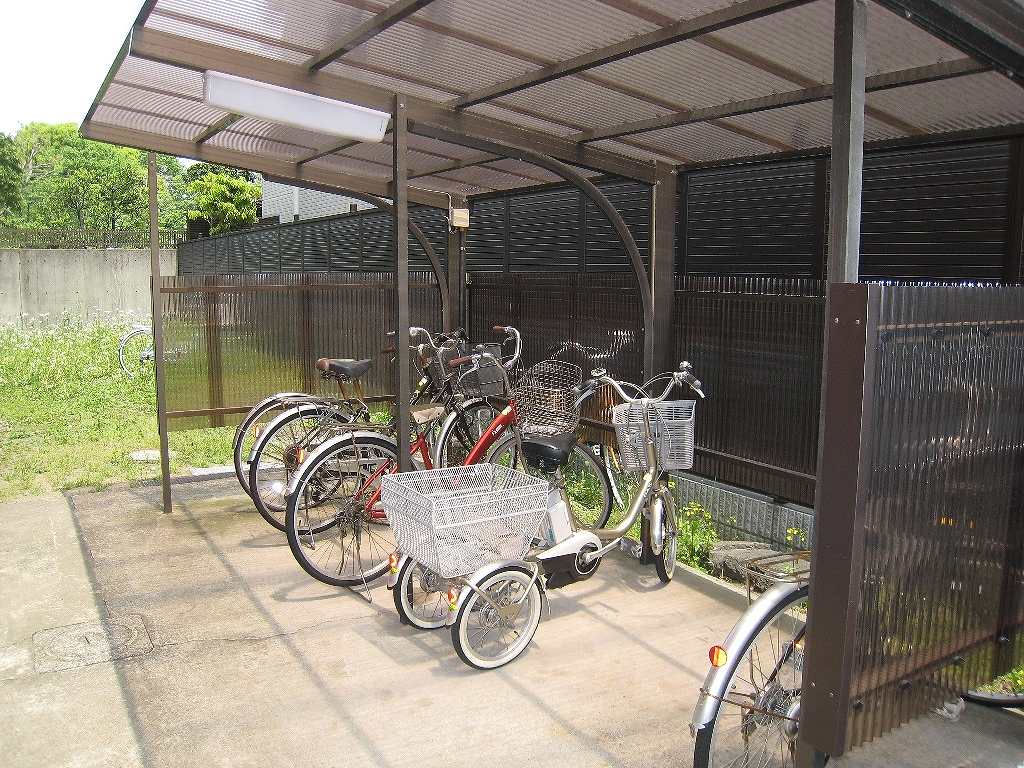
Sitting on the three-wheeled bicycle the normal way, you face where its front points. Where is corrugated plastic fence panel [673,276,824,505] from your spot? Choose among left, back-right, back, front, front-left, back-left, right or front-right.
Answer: front

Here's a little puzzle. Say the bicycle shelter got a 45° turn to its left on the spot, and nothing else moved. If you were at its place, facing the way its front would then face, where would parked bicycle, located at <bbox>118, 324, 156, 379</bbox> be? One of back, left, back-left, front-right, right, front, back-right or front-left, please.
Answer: back-right

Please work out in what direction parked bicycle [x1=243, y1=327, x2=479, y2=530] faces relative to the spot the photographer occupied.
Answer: facing away from the viewer and to the right of the viewer

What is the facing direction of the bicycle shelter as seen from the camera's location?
facing the viewer and to the left of the viewer

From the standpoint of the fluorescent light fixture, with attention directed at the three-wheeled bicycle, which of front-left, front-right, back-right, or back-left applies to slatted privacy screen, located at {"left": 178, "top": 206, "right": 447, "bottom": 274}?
back-left

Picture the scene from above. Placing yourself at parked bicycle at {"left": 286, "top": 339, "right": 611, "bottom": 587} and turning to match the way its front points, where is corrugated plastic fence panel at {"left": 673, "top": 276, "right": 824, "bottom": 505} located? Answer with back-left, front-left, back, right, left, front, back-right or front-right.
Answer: front-right

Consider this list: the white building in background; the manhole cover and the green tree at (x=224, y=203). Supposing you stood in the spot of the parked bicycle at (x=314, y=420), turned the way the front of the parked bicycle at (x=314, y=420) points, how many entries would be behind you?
1

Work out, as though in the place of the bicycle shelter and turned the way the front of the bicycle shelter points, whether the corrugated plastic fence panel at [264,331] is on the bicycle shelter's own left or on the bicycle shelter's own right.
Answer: on the bicycle shelter's own right

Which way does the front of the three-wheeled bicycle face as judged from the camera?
facing away from the viewer and to the right of the viewer

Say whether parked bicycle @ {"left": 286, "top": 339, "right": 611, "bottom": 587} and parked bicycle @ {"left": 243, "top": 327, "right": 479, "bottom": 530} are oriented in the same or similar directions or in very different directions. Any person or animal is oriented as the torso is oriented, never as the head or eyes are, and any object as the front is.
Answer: same or similar directions

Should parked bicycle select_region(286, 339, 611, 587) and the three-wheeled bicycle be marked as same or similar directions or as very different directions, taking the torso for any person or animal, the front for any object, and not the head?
same or similar directions

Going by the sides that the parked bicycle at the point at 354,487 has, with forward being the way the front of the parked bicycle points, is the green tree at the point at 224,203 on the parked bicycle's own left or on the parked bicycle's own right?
on the parked bicycle's own left

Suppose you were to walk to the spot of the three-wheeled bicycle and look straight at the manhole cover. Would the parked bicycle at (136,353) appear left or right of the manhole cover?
right

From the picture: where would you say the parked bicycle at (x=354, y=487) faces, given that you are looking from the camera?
facing away from the viewer and to the right of the viewer

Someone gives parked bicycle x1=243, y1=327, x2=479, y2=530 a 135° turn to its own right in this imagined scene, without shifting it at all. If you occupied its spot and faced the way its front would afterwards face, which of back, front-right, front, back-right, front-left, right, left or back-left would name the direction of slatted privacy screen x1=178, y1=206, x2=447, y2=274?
back

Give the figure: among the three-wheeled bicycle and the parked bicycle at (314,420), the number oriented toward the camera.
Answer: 0

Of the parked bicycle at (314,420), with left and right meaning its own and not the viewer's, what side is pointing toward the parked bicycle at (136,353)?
left

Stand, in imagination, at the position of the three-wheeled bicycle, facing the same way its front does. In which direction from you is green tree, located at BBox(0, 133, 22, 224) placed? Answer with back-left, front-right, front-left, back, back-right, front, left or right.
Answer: left

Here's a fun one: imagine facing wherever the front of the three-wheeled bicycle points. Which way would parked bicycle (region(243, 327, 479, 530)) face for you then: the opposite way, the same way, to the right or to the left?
the same way
